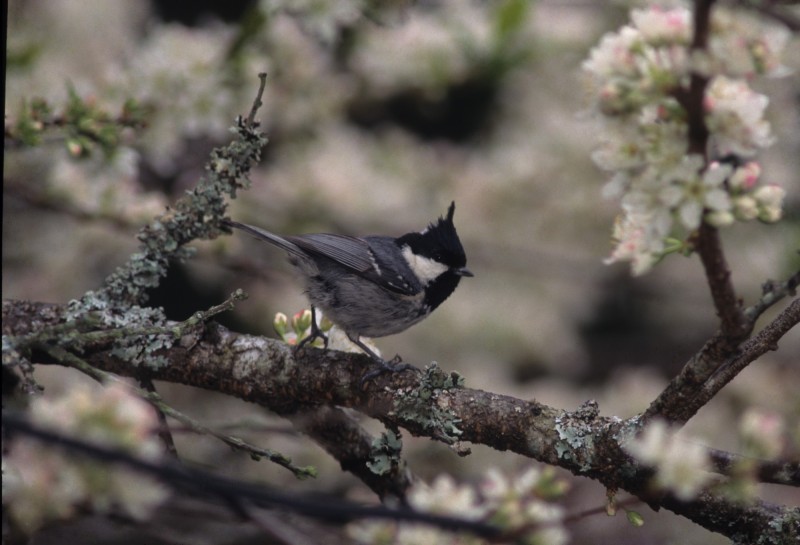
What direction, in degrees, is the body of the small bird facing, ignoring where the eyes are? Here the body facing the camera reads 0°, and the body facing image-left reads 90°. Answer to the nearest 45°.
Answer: approximately 270°

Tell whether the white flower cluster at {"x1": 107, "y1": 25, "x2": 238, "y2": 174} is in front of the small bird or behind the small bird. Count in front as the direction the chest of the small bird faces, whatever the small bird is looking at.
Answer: behind

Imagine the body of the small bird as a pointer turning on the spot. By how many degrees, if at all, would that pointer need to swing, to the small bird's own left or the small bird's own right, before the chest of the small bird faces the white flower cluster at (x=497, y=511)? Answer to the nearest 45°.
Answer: approximately 90° to the small bird's own right

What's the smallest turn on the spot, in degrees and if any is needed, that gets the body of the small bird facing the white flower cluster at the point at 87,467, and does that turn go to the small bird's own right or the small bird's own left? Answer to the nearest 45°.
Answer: approximately 90° to the small bird's own right
